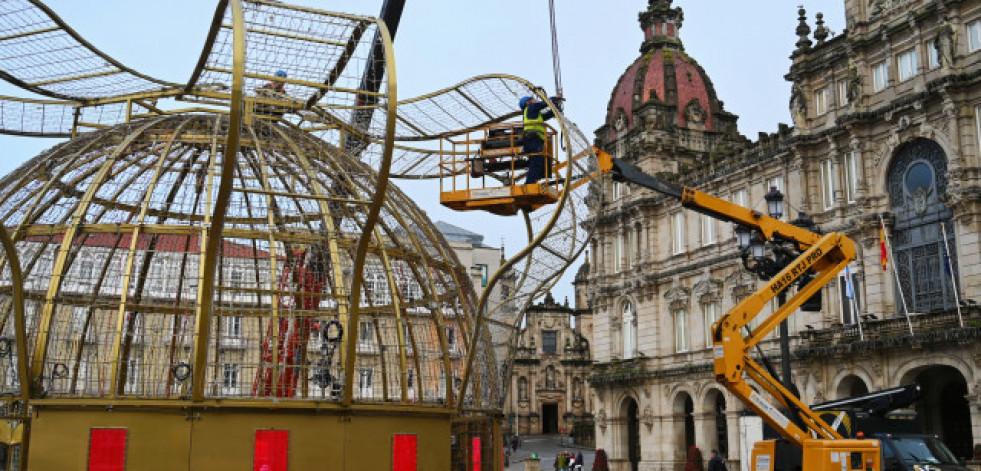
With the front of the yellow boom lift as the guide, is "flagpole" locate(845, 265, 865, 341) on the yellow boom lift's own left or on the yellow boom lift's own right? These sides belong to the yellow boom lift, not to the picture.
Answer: on the yellow boom lift's own right

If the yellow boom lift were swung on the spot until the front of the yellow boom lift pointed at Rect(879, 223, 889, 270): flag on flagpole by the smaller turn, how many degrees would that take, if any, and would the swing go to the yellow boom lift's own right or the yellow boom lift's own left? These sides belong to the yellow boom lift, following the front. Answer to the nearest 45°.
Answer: approximately 90° to the yellow boom lift's own right

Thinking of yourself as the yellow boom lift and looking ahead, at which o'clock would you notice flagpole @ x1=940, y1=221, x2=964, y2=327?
The flagpole is roughly at 4 o'clock from the yellow boom lift.

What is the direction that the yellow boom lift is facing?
to the viewer's left

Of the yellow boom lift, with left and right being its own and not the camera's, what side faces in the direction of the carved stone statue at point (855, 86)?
right

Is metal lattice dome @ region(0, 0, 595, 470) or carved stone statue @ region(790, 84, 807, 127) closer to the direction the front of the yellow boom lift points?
the metal lattice dome

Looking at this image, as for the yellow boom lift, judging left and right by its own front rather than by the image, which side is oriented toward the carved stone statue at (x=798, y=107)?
right

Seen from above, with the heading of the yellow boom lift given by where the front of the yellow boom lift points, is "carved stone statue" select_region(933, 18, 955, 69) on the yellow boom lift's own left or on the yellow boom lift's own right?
on the yellow boom lift's own right

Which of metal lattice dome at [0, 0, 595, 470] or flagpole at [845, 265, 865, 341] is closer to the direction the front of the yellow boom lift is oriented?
the metal lattice dome
